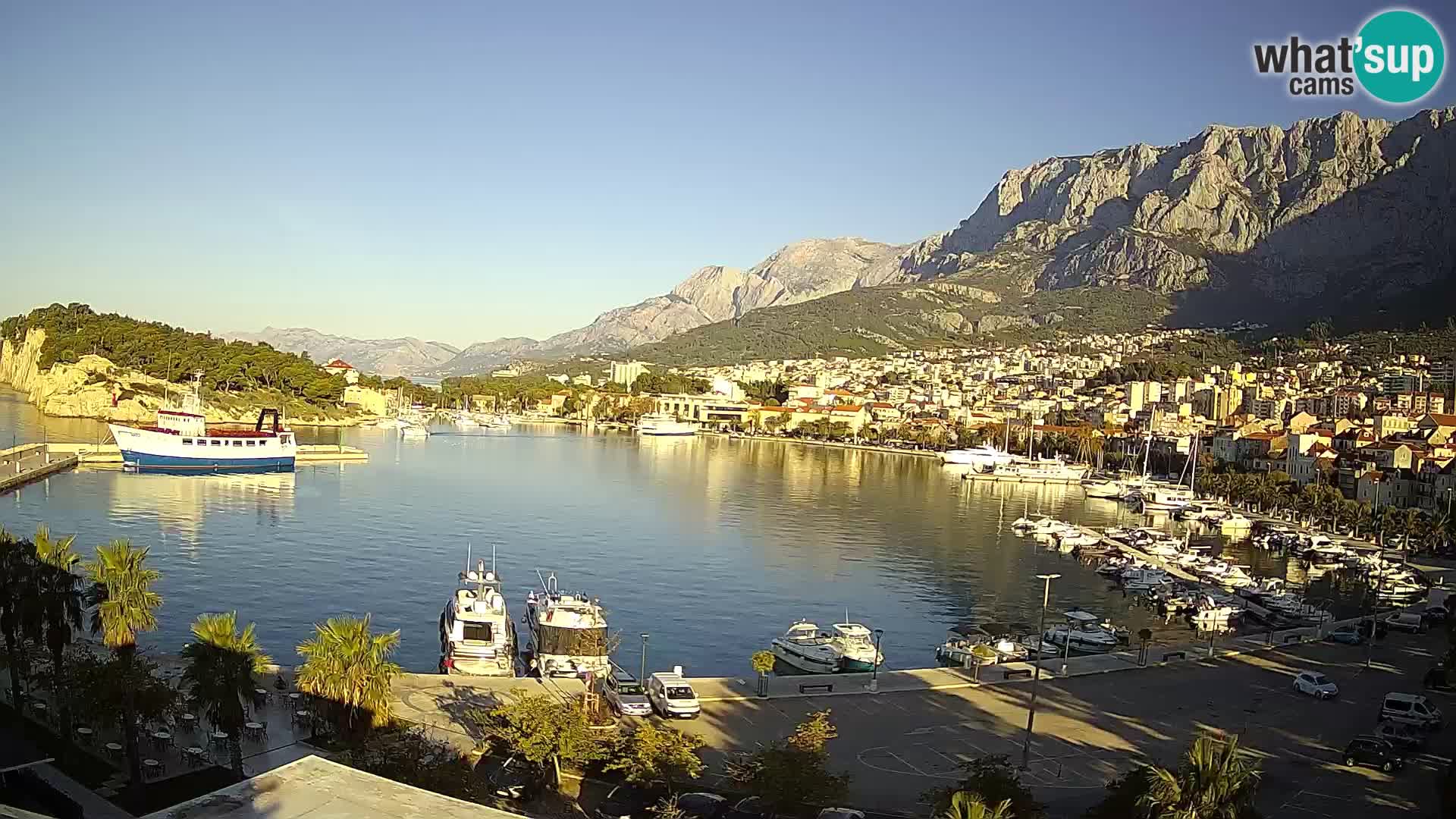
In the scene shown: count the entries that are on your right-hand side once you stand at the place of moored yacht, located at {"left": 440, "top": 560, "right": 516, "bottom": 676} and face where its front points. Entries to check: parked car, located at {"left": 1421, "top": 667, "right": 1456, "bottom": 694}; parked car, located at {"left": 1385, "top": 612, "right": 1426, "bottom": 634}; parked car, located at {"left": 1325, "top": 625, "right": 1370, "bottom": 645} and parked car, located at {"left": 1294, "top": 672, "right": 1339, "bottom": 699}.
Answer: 4

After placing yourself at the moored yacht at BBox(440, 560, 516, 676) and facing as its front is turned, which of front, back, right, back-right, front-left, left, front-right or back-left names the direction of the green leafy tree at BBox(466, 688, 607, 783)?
back

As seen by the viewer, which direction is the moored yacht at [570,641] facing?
away from the camera

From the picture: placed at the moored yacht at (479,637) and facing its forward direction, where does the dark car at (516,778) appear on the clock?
The dark car is roughly at 6 o'clock from the moored yacht.

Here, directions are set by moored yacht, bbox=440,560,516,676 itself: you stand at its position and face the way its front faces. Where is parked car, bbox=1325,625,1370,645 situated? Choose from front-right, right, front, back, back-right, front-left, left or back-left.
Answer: right

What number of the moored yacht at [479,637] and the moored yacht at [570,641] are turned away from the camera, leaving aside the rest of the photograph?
2

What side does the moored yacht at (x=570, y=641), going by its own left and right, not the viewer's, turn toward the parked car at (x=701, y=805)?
back

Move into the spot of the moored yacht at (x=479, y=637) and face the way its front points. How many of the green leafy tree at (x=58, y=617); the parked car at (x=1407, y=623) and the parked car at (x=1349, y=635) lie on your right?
2

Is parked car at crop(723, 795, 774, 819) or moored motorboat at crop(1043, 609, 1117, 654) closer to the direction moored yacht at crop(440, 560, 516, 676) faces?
the moored motorboat

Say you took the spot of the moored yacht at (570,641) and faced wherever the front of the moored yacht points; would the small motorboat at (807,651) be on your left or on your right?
on your right

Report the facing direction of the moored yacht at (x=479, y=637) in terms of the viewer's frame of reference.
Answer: facing away from the viewer
